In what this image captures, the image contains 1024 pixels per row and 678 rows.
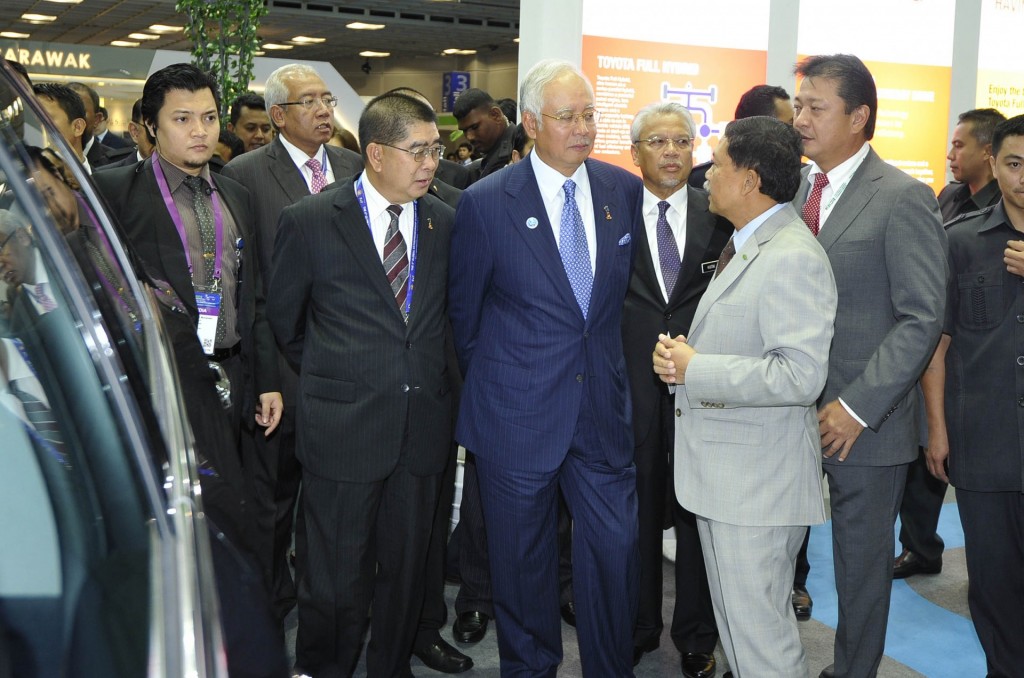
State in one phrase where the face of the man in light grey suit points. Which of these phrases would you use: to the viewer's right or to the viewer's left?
to the viewer's left

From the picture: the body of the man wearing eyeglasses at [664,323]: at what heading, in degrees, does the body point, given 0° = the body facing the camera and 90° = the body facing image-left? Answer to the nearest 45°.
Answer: approximately 0°

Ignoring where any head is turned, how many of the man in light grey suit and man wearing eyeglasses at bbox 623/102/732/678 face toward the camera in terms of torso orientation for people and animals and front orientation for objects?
1

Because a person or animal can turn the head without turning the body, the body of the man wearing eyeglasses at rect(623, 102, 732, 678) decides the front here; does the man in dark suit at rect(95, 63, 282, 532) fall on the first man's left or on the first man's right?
on the first man's right

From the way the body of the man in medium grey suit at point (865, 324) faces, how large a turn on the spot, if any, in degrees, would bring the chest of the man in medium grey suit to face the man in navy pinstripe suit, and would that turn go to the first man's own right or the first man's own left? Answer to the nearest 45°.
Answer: approximately 45° to the first man's own right

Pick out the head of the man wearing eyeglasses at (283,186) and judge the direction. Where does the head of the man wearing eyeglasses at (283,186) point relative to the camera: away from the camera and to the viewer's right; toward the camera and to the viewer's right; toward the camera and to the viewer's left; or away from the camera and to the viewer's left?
toward the camera and to the viewer's right

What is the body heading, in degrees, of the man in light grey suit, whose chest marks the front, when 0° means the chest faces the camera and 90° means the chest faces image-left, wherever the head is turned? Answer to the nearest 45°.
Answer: approximately 90°

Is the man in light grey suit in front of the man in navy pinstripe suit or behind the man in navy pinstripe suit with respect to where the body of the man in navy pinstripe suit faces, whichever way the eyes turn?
in front
